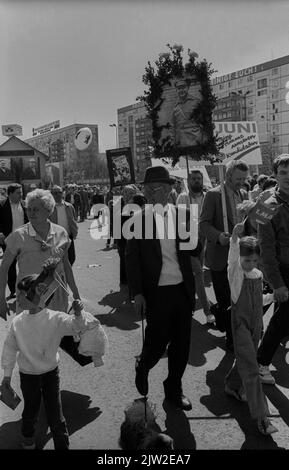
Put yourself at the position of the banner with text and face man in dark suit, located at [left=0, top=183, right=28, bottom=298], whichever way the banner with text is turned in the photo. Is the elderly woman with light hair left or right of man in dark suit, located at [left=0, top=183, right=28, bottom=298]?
left

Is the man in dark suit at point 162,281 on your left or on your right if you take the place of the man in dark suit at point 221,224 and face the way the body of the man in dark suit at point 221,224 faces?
on your right

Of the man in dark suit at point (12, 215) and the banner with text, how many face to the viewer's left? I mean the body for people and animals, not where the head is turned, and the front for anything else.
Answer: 0

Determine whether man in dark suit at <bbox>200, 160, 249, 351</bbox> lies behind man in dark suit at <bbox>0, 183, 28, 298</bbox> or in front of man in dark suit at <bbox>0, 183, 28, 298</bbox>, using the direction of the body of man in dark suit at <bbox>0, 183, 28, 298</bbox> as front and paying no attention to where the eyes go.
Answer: in front

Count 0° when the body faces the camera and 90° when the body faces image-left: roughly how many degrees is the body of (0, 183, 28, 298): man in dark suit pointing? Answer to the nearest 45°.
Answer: approximately 315°

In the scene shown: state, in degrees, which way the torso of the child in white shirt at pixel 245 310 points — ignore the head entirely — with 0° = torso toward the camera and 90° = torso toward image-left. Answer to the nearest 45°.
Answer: approximately 315°

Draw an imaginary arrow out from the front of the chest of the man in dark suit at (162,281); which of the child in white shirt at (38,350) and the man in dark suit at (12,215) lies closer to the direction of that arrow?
the child in white shirt

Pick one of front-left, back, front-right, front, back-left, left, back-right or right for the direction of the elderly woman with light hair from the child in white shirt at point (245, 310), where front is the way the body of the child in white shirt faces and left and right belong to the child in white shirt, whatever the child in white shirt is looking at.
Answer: back-right

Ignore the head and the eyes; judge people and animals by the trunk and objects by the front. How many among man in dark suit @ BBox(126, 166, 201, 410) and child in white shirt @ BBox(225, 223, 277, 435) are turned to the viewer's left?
0

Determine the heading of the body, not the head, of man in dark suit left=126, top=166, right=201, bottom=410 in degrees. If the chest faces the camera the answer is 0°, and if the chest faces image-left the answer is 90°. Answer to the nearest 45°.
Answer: approximately 315°

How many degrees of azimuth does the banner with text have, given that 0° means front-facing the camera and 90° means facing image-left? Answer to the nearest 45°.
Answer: approximately 0°

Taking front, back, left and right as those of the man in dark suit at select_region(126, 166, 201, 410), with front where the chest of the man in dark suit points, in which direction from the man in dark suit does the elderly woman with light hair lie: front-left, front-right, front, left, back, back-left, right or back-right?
back-right

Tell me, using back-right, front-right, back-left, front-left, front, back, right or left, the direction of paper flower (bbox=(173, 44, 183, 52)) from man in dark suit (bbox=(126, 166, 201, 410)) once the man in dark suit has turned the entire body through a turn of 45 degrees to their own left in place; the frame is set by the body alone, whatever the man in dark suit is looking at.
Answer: left
